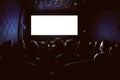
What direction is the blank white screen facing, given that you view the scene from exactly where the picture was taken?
facing the viewer
